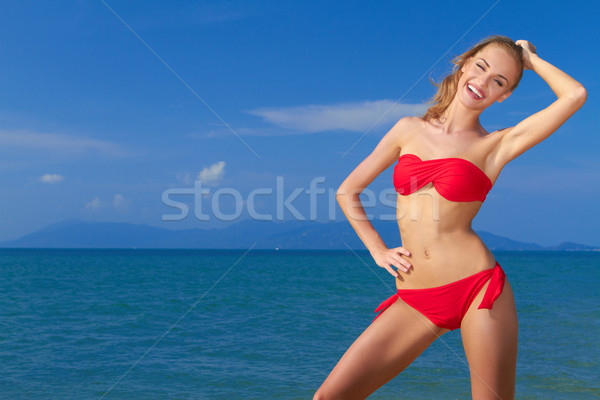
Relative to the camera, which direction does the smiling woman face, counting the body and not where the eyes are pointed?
toward the camera
